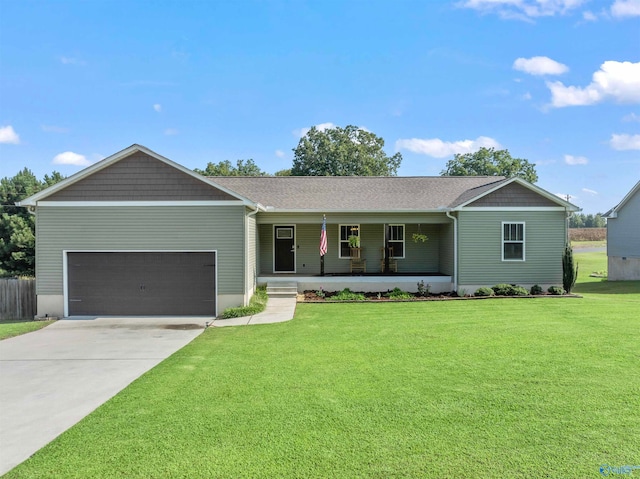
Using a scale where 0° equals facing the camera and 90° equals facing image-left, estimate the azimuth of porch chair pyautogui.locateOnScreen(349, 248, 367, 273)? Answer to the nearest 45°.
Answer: approximately 0°

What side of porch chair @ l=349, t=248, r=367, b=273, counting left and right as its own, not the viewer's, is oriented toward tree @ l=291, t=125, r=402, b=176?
back

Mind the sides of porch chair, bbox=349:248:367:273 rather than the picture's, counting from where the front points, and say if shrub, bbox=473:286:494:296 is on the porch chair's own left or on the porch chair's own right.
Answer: on the porch chair's own left

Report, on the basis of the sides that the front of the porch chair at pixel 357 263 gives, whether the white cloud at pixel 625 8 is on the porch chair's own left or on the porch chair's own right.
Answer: on the porch chair's own left

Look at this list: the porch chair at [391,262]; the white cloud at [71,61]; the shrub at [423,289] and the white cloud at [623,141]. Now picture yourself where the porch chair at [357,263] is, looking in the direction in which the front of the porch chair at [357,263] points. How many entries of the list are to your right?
1

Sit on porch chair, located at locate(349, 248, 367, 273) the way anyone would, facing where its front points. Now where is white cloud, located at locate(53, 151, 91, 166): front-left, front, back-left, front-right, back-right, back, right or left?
back-right

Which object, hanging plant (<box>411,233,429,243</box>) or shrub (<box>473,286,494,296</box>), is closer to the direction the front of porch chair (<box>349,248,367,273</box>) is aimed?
the shrub

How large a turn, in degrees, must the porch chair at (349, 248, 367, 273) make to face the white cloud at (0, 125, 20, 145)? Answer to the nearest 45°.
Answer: approximately 135° to its right

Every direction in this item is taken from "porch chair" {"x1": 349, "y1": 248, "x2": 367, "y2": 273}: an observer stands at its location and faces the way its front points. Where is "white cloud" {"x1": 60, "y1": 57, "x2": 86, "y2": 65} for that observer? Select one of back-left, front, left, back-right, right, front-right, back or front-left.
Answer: right

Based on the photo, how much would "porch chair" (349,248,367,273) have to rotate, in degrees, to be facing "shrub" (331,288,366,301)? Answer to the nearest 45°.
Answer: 0° — it already faces it

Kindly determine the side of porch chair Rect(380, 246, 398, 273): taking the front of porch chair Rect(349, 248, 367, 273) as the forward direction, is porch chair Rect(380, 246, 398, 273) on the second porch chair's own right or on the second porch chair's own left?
on the second porch chair's own left
